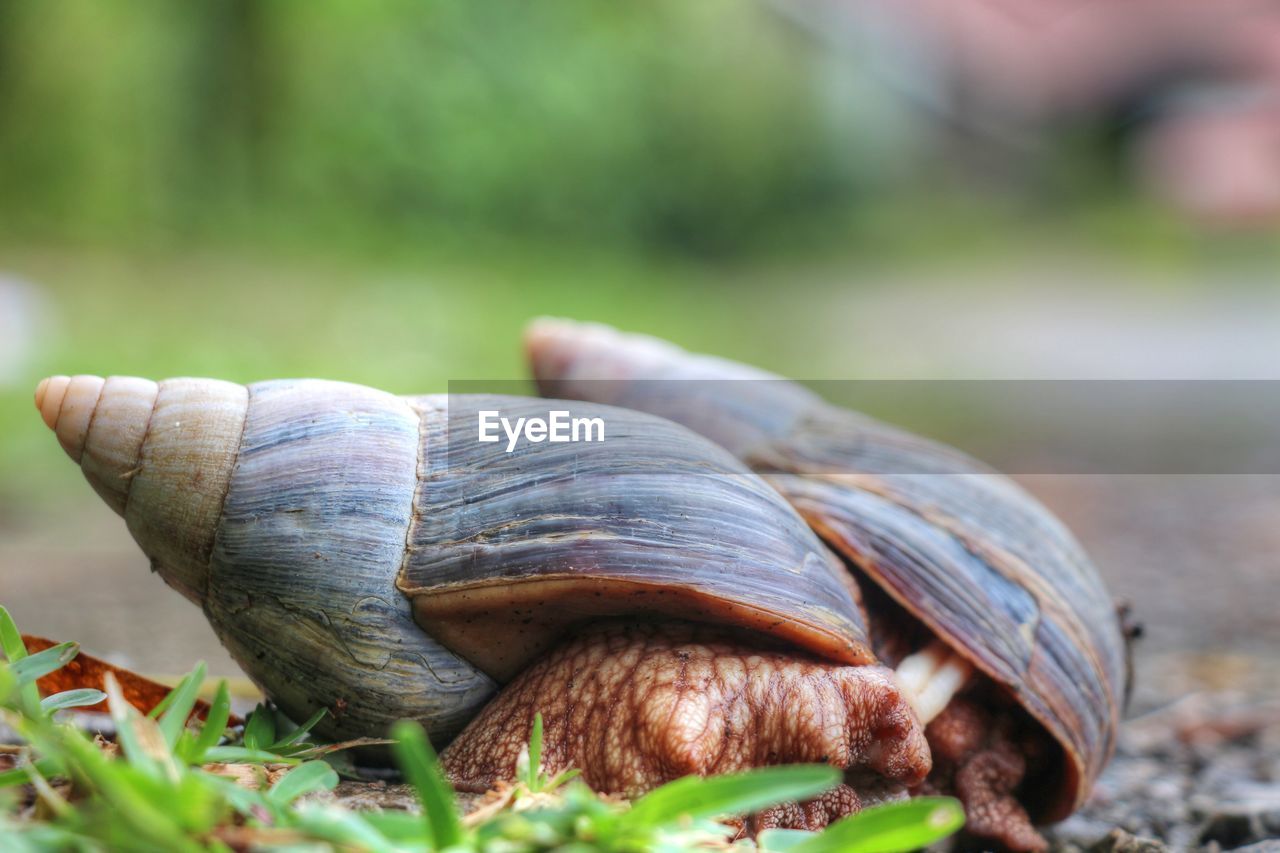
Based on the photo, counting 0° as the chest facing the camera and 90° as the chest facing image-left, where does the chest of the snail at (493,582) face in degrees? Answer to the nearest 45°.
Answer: approximately 270°

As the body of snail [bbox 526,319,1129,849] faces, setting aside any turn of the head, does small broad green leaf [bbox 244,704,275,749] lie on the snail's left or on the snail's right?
on the snail's right

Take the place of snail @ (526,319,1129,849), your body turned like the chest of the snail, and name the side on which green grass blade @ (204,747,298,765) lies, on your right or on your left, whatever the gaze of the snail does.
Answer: on your right

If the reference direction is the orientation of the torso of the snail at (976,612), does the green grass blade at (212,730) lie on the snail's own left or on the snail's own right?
on the snail's own right

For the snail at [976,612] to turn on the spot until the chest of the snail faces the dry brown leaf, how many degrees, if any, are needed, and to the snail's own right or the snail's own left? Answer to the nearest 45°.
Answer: approximately 135° to the snail's own right

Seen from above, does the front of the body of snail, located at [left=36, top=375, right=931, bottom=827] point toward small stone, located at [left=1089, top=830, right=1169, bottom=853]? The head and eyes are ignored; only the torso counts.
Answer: yes

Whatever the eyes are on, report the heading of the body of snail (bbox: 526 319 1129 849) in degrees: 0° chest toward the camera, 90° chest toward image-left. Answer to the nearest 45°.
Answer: approximately 315°

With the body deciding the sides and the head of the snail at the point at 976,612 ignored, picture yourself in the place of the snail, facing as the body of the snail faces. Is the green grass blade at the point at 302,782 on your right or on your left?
on your right
